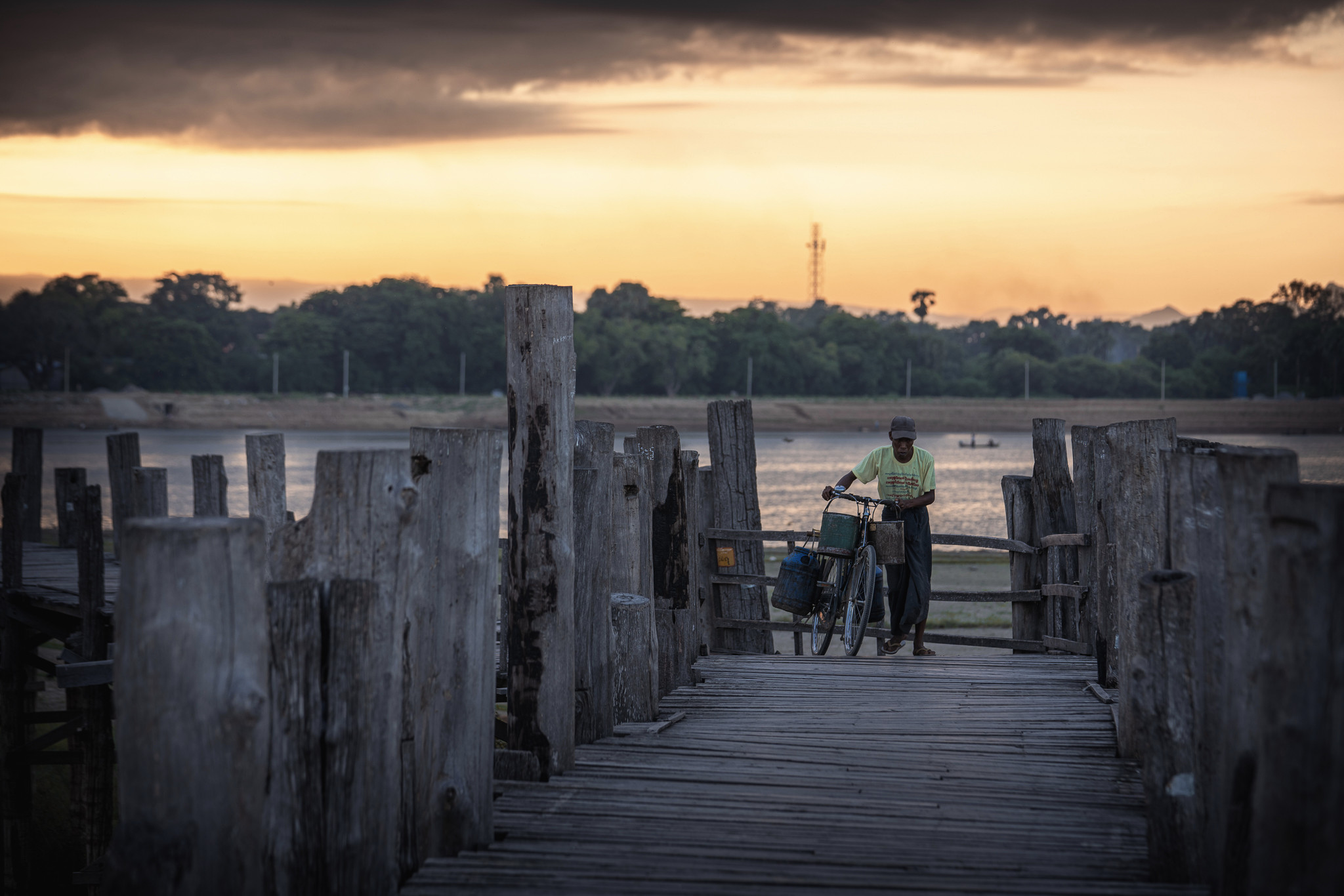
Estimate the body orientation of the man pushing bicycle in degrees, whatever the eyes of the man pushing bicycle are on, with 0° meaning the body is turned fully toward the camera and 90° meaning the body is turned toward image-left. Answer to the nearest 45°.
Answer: approximately 0°

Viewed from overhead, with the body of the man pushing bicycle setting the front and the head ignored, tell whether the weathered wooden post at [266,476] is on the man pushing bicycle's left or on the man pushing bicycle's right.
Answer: on the man pushing bicycle's right

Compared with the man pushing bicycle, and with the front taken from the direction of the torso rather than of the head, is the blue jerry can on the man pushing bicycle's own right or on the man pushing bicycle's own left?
on the man pushing bicycle's own right
